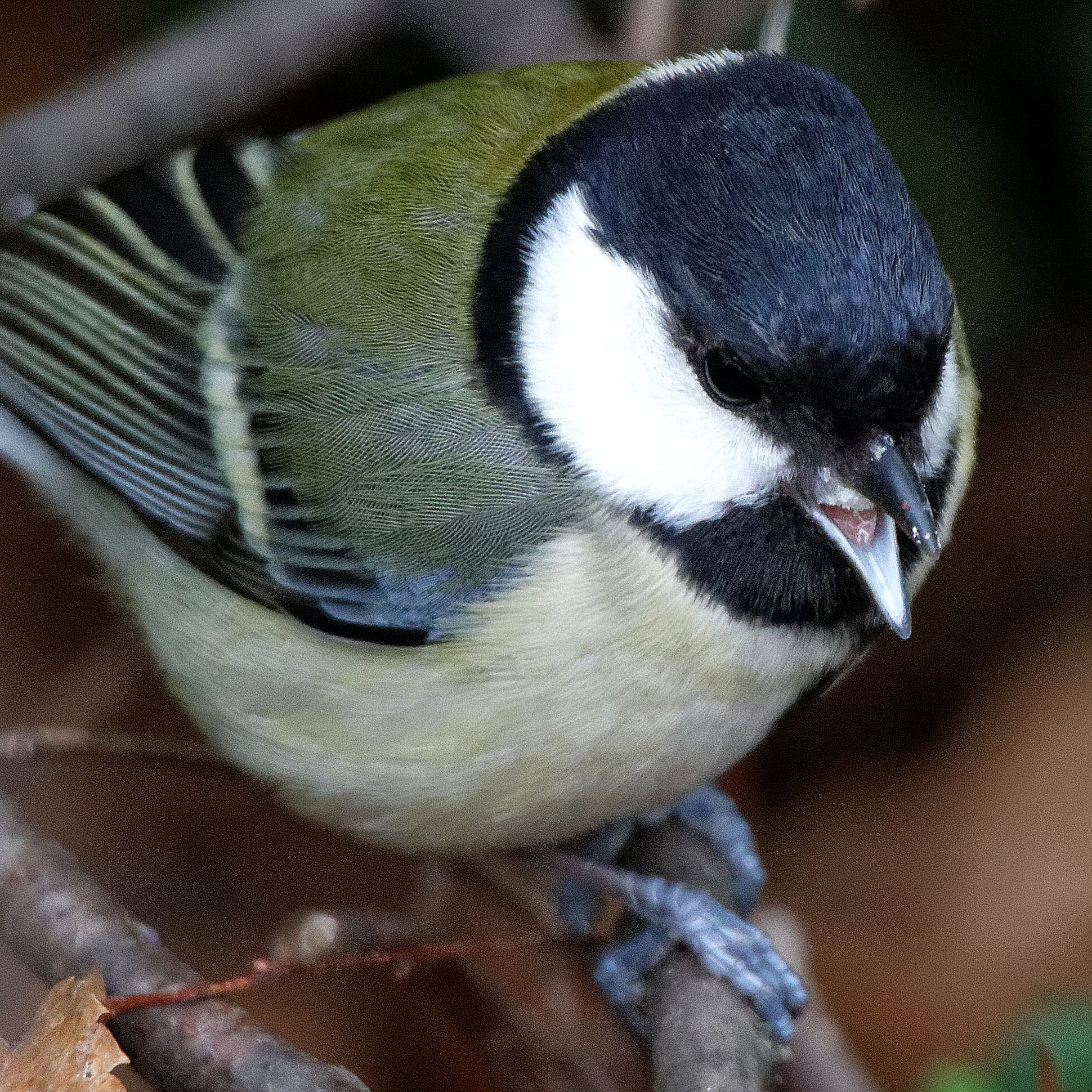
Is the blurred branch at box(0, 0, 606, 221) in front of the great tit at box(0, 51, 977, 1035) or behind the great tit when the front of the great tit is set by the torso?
behind

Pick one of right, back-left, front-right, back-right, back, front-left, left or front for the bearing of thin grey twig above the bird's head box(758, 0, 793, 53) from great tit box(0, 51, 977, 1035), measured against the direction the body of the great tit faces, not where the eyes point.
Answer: left

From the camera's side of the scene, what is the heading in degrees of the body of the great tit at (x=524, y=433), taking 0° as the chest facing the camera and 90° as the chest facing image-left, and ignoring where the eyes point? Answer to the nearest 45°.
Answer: approximately 315°
